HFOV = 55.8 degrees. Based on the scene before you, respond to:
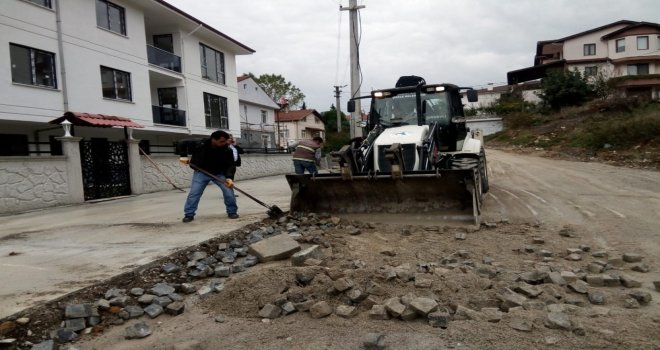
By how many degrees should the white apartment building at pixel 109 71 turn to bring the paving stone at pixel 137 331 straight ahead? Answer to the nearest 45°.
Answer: approximately 45° to its right

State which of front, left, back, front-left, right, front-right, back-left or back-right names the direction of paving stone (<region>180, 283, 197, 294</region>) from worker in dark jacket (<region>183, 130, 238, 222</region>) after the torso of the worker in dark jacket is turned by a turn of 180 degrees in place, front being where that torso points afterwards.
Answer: back-left

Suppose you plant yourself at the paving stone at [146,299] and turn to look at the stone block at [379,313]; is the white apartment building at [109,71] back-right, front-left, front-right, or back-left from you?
back-left

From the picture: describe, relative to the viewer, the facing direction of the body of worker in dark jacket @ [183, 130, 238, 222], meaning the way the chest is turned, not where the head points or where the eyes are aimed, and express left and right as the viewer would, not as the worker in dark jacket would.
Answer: facing the viewer and to the right of the viewer

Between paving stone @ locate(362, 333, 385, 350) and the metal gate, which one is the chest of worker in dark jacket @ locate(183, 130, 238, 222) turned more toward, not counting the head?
the paving stone

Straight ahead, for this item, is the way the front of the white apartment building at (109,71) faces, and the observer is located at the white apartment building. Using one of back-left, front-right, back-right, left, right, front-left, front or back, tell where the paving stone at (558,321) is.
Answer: front-right

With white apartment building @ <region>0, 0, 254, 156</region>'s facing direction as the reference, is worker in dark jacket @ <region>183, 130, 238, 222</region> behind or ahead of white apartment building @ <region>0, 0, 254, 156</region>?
ahead

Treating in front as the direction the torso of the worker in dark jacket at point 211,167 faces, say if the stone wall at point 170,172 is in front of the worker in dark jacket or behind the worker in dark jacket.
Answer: behind

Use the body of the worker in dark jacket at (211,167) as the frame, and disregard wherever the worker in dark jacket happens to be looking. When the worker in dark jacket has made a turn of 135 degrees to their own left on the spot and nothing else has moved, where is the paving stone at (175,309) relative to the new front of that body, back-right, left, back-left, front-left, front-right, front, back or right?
back

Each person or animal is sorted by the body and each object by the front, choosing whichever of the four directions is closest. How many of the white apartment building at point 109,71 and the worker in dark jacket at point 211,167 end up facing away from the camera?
0

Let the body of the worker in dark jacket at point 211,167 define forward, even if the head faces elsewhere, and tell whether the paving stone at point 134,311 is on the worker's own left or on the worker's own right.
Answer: on the worker's own right

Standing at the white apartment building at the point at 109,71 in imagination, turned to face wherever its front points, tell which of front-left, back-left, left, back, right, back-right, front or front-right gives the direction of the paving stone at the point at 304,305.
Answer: front-right

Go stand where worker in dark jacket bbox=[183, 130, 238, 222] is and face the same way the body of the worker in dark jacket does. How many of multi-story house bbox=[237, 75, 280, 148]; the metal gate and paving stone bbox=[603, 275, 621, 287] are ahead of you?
1
